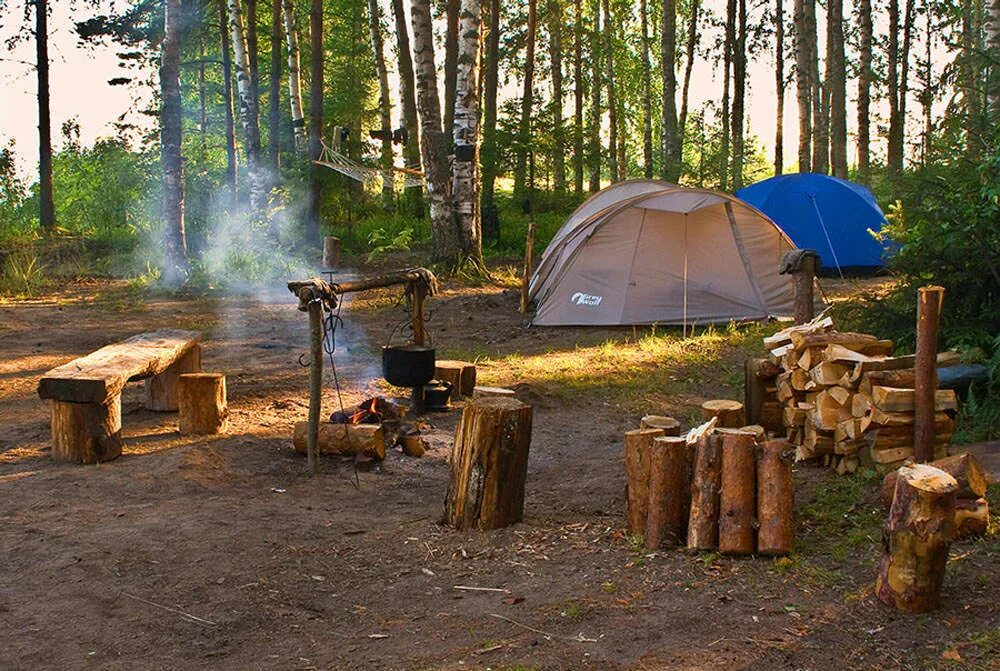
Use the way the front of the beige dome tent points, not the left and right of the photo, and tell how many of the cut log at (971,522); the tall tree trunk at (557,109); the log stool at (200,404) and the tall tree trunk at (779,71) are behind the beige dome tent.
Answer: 2

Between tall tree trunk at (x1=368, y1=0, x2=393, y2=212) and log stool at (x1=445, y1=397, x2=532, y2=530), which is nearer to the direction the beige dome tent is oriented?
the log stool

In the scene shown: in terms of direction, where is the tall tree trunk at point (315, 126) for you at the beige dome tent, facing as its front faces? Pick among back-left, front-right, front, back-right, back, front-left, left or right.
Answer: back-right

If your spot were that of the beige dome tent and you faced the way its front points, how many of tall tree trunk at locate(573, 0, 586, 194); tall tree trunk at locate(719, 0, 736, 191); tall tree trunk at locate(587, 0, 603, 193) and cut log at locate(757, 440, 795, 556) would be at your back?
3

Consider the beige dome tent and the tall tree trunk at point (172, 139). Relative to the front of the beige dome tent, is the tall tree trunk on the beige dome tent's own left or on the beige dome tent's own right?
on the beige dome tent's own right

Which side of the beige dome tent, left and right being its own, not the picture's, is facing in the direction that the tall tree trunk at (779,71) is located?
back

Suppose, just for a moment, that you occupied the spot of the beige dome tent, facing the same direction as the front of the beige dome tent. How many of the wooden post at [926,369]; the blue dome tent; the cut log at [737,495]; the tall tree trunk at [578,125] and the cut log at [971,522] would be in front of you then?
3

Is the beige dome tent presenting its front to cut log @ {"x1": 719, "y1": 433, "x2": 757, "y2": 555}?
yes

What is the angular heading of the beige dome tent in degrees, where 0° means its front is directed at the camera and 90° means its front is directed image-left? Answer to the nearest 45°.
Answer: approximately 0°

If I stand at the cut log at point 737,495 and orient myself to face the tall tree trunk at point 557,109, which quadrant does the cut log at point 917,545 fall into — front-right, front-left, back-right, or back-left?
back-right

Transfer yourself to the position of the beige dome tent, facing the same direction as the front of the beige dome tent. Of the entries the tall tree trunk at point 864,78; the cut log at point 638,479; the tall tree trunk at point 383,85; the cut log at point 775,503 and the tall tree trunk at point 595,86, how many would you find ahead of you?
2

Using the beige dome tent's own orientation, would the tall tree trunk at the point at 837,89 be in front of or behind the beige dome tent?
behind

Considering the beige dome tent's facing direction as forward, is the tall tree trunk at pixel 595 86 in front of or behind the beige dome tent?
behind

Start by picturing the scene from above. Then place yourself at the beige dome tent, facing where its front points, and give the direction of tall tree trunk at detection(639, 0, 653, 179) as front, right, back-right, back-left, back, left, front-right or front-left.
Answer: back
